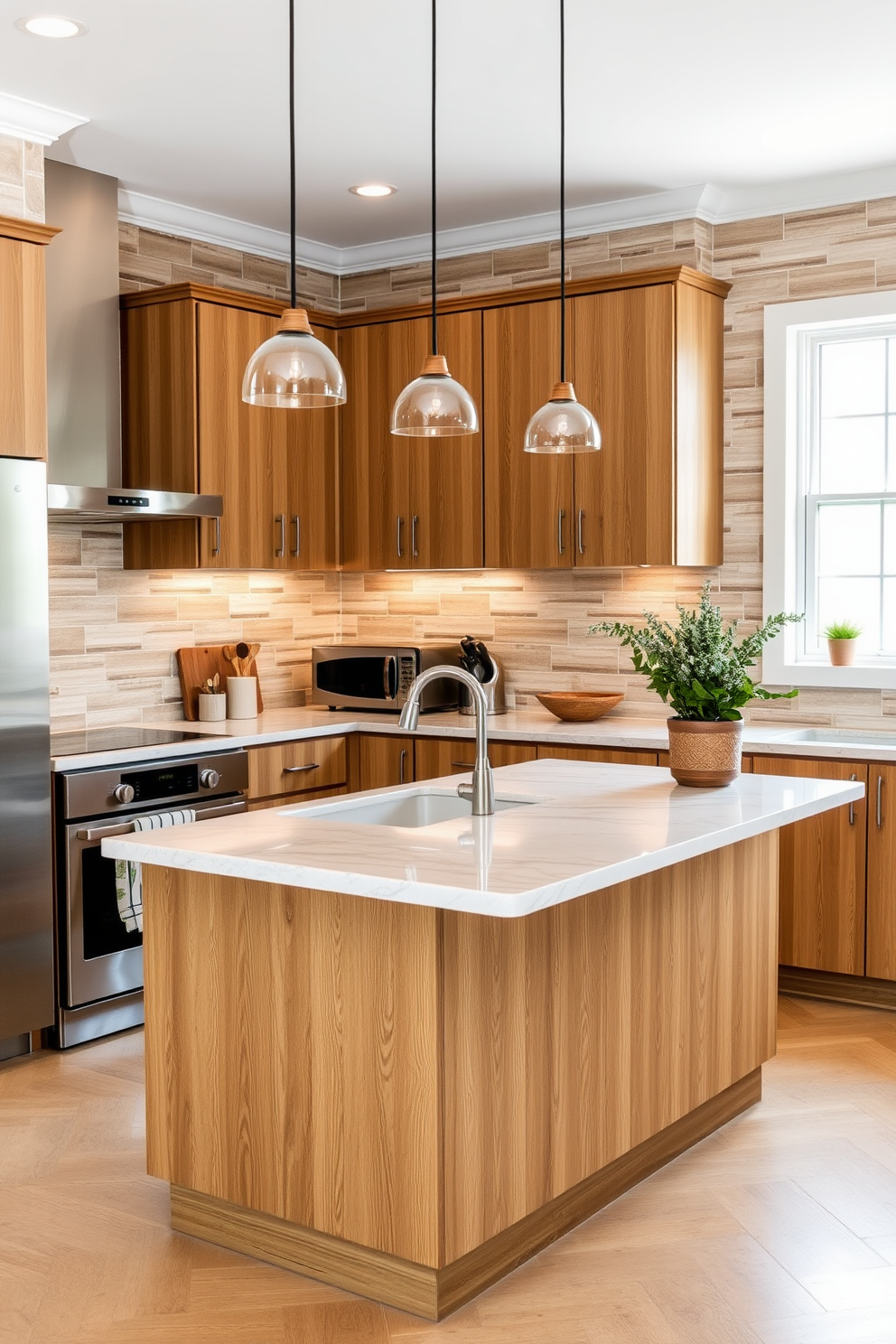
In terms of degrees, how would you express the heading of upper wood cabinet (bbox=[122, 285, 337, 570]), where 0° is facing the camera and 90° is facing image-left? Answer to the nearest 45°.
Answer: approximately 315°

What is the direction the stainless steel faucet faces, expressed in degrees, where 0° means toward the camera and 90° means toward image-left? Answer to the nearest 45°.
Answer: approximately 90°

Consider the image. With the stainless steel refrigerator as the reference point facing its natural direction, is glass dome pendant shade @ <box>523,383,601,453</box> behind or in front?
in front

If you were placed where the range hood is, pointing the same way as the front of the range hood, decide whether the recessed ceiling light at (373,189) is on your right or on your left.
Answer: on your left

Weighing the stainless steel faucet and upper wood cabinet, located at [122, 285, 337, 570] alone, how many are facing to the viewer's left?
1

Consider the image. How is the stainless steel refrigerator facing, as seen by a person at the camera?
facing the viewer and to the right of the viewer
